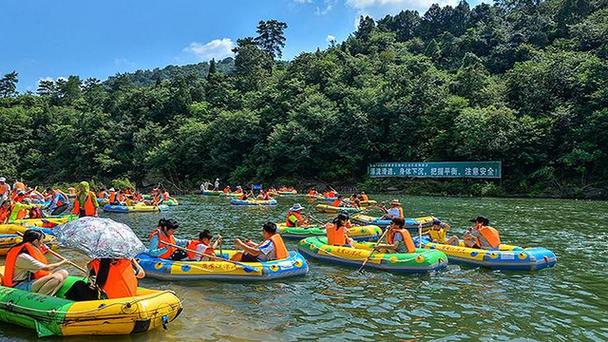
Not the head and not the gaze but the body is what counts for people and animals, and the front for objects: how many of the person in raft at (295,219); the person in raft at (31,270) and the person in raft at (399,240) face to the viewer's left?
1

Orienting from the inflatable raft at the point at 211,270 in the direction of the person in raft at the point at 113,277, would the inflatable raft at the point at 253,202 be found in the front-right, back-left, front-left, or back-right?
back-right

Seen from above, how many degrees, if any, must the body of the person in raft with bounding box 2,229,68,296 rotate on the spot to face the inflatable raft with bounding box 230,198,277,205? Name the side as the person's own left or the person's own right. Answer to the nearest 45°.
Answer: approximately 45° to the person's own left

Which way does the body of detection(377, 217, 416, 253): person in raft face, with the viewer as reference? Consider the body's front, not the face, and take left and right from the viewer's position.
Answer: facing to the left of the viewer

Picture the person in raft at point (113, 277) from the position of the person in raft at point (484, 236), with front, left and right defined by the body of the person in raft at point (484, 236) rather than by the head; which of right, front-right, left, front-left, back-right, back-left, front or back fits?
front-left

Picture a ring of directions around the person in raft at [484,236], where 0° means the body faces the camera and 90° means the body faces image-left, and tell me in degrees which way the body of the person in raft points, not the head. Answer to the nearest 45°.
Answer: approximately 90°

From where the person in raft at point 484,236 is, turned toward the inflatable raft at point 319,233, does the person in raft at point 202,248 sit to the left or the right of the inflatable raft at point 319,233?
left

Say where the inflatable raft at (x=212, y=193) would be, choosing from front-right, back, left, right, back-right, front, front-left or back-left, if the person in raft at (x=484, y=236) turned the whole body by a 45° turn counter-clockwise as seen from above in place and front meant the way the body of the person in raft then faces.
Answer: right

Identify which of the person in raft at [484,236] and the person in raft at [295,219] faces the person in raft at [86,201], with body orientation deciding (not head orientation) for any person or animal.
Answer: the person in raft at [484,236]

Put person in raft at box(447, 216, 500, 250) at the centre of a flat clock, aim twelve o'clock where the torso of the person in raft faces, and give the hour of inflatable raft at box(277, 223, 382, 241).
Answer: The inflatable raft is roughly at 1 o'clock from the person in raft.

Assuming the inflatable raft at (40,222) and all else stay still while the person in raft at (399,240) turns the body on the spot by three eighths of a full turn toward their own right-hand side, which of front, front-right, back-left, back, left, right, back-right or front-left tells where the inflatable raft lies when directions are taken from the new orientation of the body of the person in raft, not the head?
back-left

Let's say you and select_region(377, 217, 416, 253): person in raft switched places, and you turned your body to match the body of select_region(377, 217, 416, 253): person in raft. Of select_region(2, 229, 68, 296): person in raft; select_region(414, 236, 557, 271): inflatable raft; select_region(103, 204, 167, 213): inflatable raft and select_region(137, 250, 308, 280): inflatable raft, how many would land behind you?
1

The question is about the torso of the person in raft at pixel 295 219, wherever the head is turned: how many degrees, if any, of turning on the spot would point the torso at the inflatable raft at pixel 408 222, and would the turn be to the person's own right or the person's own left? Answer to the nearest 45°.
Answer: approximately 45° to the person's own left

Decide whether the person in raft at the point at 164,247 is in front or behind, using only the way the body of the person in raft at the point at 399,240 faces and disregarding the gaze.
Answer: in front
